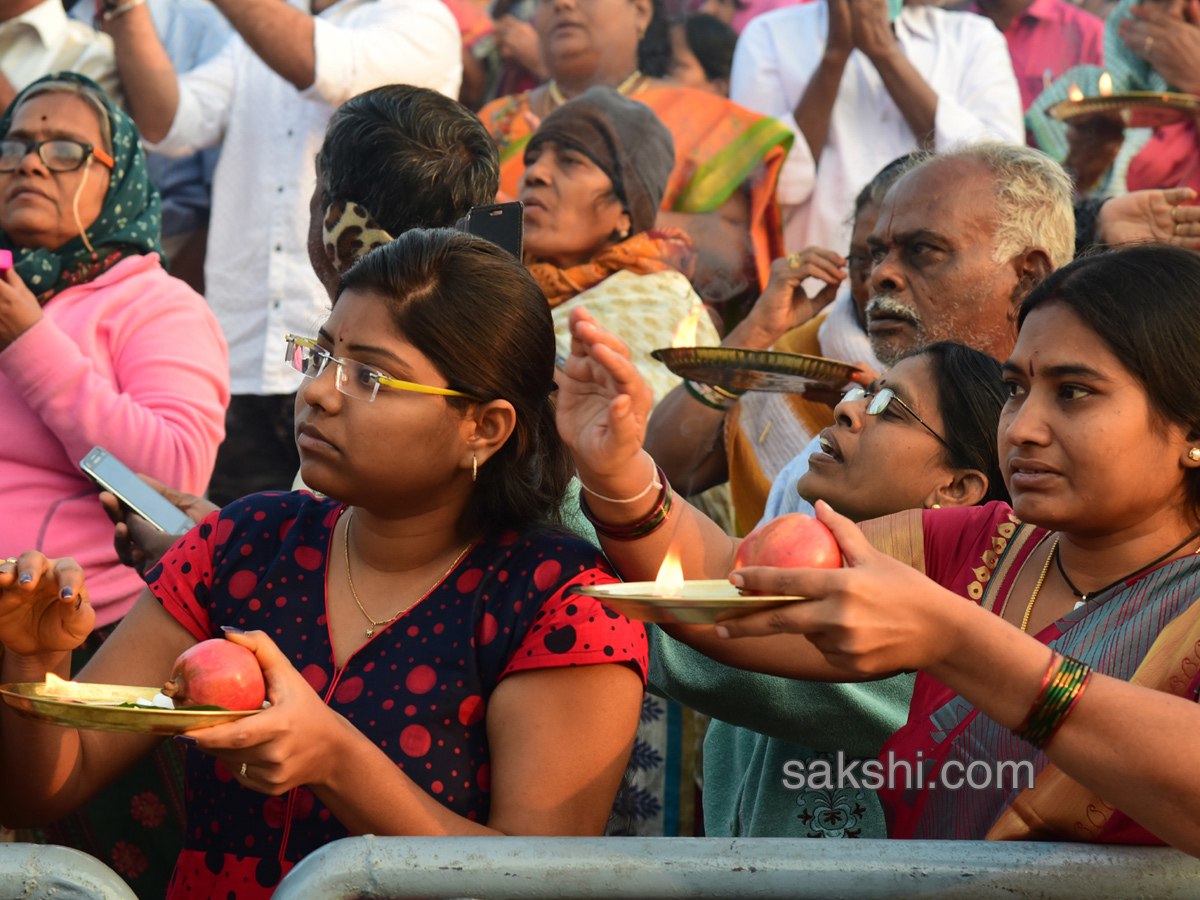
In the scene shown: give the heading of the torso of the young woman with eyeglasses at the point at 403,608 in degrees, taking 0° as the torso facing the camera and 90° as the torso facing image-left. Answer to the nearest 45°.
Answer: approximately 45°

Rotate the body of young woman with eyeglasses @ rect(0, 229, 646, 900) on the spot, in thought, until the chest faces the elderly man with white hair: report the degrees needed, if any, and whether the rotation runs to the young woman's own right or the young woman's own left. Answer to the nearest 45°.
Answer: approximately 180°

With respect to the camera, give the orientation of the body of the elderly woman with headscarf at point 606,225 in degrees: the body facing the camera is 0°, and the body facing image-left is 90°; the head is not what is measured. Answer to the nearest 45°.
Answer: approximately 45°

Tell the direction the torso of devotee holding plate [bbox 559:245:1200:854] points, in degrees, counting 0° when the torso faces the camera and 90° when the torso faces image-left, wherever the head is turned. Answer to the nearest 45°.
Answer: approximately 45°

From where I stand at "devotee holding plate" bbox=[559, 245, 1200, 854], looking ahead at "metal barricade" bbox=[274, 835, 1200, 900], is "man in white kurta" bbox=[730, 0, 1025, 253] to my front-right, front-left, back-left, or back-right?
back-right
